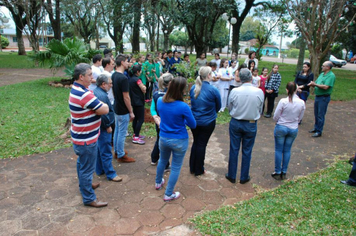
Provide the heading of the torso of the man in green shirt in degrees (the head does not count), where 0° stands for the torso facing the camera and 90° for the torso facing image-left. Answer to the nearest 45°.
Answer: approximately 90°

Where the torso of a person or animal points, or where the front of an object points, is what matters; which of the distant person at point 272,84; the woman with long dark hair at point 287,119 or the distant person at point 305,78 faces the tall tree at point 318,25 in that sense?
the woman with long dark hair

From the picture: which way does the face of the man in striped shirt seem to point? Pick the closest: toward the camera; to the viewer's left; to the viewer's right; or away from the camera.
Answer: to the viewer's right

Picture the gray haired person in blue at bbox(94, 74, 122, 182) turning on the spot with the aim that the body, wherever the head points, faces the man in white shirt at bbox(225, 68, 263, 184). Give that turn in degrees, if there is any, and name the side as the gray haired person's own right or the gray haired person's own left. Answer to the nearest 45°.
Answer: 0° — they already face them

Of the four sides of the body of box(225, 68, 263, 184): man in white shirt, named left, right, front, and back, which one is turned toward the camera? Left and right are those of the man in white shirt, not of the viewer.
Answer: back

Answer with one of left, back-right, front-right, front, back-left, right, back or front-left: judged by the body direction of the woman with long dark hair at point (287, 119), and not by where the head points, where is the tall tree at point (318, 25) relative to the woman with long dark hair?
front

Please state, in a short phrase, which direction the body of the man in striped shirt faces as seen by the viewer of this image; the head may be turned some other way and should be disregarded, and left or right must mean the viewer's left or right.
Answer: facing to the right of the viewer

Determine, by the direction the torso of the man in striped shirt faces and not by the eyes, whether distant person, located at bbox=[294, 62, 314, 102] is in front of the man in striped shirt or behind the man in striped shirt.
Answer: in front

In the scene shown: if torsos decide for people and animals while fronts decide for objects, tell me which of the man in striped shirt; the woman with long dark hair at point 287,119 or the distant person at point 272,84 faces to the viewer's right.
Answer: the man in striped shirt

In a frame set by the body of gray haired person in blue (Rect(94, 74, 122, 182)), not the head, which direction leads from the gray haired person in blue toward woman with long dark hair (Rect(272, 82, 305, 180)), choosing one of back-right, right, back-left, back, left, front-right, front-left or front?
front

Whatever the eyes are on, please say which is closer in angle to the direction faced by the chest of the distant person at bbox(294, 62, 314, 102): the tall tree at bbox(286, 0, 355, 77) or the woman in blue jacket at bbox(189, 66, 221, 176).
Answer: the woman in blue jacket

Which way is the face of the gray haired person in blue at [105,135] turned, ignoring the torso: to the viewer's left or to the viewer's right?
to the viewer's right

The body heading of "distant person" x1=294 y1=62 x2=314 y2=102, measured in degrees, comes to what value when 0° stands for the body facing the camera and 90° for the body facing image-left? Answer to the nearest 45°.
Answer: approximately 45°

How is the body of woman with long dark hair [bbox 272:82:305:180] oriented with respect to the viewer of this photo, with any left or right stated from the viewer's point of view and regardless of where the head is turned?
facing away from the viewer
